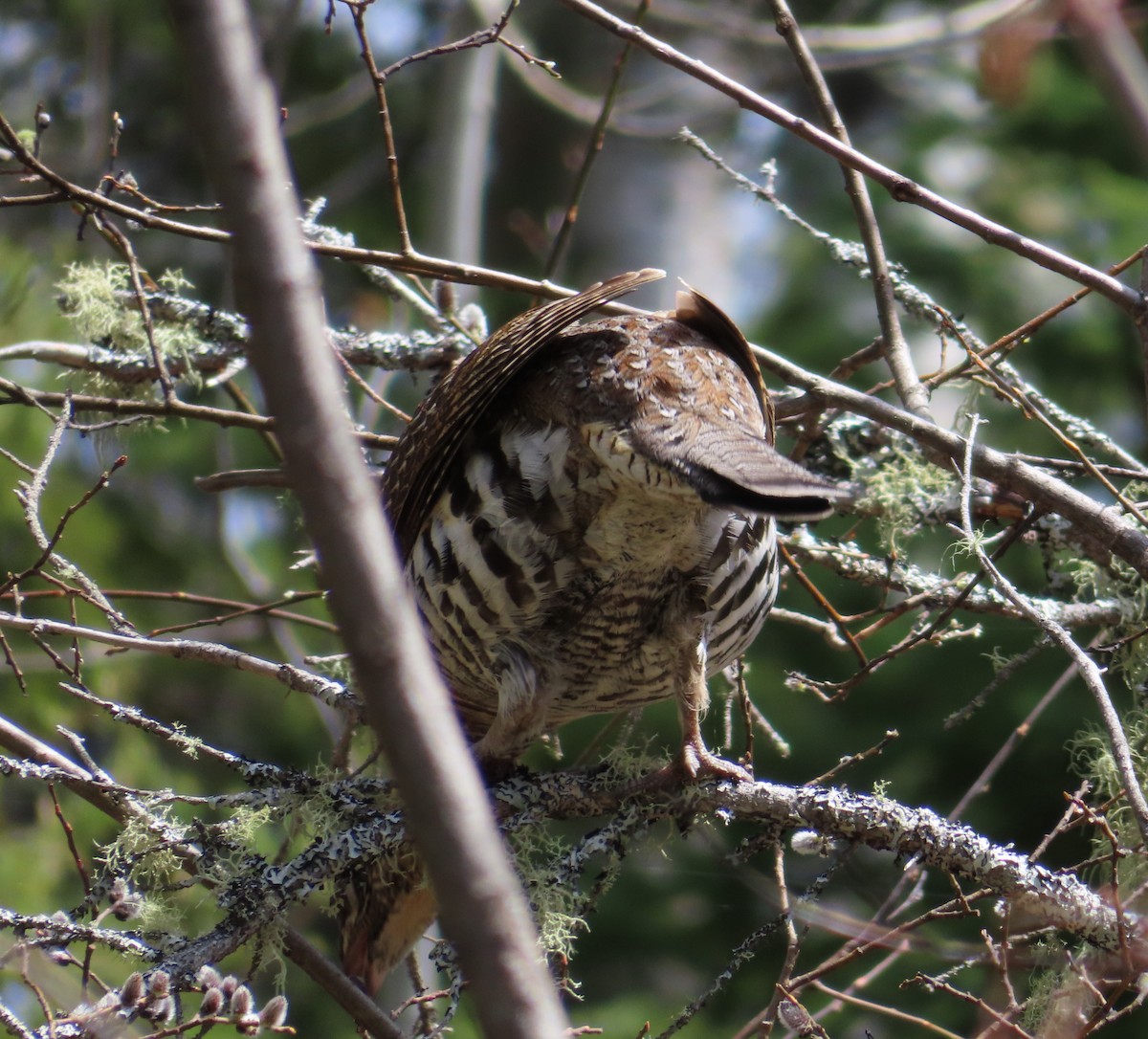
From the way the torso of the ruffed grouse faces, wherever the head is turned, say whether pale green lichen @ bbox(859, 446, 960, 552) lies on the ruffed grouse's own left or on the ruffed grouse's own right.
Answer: on the ruffed grouse's own right

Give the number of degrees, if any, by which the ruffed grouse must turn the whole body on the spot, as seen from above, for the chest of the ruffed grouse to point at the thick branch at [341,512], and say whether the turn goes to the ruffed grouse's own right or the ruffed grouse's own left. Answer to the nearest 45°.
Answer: approximately 135° to the ruffed grouse's own left

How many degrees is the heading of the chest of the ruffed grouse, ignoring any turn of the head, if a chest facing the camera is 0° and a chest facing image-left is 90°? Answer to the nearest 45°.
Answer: approximately 135°

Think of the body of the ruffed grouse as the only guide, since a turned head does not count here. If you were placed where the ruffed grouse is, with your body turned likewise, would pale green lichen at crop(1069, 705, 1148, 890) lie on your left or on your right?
on your right

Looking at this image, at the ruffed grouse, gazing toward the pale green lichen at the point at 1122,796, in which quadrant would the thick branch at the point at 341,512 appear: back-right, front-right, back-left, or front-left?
back-right
